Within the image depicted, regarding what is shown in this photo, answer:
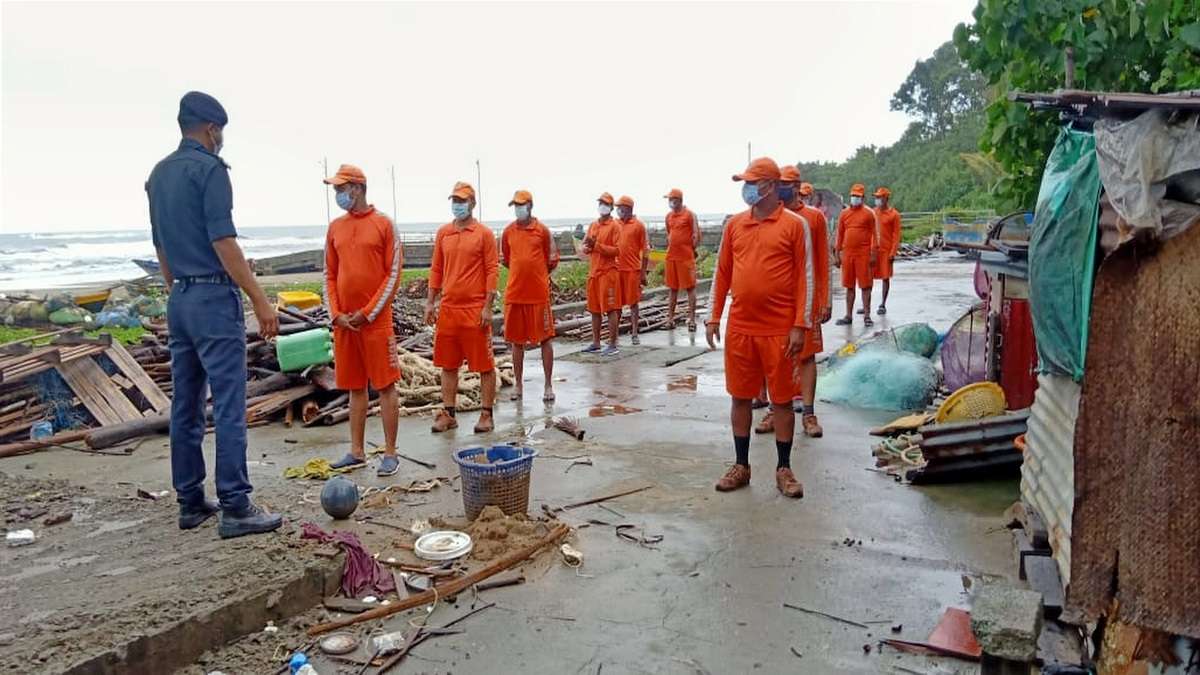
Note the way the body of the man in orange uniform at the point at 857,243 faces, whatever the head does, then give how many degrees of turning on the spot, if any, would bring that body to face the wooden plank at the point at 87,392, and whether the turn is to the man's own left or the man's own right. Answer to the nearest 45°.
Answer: approximately 45° to the man's own right

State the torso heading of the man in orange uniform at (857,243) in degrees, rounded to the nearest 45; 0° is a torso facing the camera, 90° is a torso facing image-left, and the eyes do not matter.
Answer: approximately 0°

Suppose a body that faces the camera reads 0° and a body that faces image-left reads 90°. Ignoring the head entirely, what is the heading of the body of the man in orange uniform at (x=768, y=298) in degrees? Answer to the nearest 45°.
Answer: approximately 45°

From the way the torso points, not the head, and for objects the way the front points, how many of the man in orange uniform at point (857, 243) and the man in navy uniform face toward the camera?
1

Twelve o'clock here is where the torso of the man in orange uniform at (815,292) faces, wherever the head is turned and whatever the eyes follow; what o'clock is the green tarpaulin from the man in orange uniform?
The green tarpaulin is roughly at 10 o'clock from the man in orange uniform.

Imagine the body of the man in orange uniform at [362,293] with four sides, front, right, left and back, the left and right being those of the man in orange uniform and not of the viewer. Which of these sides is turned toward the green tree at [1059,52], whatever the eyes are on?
left

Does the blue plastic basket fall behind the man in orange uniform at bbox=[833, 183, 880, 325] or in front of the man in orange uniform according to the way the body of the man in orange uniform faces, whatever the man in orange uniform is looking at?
in front

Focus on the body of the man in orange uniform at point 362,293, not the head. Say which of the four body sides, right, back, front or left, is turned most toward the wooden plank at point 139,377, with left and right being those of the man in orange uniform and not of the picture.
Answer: right

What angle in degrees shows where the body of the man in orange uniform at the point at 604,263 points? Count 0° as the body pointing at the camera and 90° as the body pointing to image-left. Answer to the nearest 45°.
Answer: approximately 45°

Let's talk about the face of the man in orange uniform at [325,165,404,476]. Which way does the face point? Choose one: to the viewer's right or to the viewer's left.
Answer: to the viewer's left
